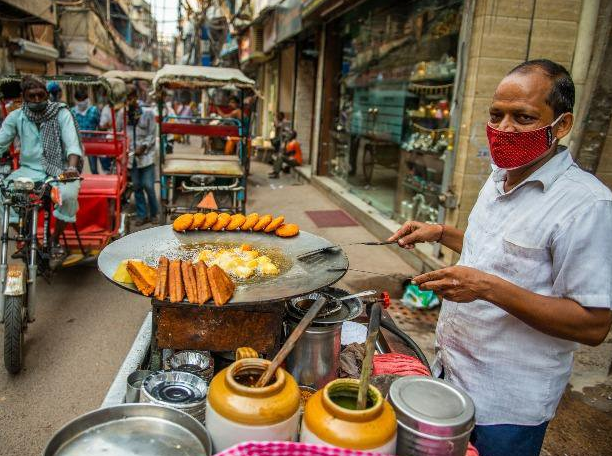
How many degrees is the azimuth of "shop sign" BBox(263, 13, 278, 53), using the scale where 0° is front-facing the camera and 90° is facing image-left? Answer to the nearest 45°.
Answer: approximately 45°

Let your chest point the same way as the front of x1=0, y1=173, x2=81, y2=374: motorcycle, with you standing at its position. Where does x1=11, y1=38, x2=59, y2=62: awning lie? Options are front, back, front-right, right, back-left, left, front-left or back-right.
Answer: back

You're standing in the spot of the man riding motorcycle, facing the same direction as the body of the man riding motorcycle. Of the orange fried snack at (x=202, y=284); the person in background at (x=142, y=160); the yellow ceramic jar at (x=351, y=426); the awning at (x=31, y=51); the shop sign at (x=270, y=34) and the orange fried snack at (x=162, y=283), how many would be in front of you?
3

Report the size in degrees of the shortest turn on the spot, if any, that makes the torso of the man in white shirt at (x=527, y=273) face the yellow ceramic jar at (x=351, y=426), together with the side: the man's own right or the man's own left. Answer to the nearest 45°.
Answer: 0° — they already face it

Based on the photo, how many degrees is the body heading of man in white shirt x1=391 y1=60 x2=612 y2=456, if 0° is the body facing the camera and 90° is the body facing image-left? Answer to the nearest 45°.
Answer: approximately 45°

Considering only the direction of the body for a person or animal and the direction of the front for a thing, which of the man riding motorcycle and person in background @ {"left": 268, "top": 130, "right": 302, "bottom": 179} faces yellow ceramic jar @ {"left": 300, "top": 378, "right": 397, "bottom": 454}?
the man riding motorcycle

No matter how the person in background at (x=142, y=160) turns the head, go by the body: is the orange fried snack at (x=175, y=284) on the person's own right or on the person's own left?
on the person's own left

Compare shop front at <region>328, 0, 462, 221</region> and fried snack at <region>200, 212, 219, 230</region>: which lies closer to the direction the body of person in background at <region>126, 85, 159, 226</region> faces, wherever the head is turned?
the fried snack

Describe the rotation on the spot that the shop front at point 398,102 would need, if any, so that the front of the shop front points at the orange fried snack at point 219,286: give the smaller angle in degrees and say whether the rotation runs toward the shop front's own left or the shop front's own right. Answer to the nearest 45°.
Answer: approximately 45° to the shop front's own left

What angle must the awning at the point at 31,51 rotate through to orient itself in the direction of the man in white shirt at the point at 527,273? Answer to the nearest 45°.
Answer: approximately 45° to its right

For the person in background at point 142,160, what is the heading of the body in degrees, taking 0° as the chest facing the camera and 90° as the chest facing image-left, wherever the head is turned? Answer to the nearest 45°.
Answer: approximately 45°

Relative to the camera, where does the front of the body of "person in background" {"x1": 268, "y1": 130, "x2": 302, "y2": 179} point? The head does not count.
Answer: to the viewer's left
